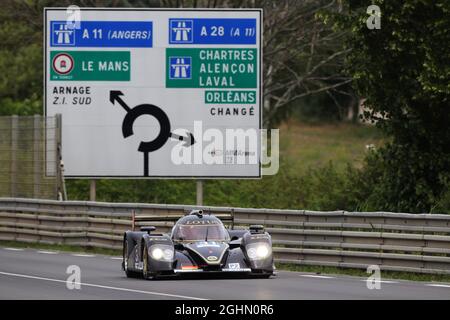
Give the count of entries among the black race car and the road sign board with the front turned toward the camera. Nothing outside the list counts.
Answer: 2

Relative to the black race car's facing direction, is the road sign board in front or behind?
behind

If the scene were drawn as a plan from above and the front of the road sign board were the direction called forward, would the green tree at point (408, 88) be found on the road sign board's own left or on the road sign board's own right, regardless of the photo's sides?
on the road sign board's own left

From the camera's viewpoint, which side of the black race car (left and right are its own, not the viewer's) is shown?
front

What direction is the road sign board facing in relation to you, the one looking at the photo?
facing the viewer

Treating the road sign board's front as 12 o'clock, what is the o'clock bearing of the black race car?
The black race car is roughly at 12 o'clock from the road sign board.

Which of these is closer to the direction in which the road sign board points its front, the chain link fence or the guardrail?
the guardrail
